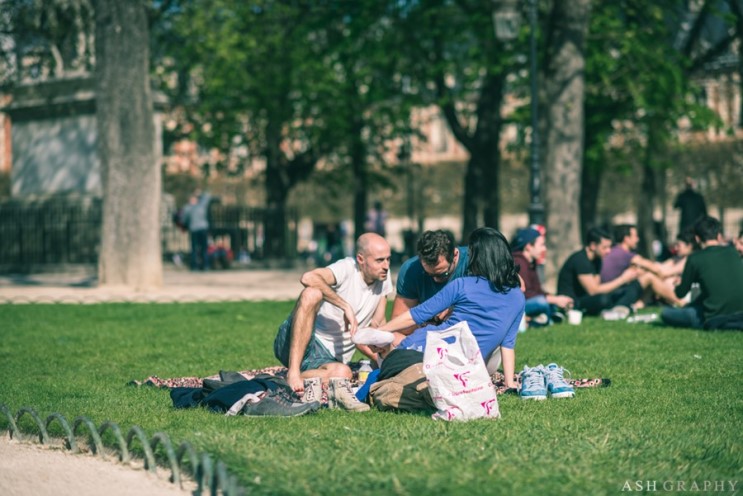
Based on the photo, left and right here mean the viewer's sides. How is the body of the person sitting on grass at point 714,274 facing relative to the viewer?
facing away from the viewer and to the left of the viewer

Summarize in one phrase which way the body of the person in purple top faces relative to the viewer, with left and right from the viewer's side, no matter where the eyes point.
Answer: facing to the right of the viewer

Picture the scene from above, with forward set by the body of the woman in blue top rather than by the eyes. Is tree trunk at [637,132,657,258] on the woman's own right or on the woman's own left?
on the woman's own right

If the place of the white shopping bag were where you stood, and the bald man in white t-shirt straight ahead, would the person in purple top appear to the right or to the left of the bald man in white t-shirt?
right

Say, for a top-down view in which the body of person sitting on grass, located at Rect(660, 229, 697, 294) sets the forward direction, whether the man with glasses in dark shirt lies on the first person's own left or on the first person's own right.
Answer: on the first person's own left

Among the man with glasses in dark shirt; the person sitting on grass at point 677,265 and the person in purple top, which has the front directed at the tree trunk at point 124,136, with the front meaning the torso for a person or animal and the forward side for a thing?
the person sitting on grass

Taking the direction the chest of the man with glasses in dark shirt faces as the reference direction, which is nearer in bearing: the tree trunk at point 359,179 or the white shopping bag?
the white shopping bag

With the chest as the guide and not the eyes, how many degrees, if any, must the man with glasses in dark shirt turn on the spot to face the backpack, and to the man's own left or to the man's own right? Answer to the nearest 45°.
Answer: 0° — they already face it

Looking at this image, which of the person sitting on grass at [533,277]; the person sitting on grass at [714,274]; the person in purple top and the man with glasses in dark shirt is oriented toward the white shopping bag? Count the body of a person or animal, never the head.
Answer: the man with glasses in dark shirt

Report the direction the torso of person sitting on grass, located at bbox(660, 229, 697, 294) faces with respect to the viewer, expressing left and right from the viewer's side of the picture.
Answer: facing to the left of the viewer
